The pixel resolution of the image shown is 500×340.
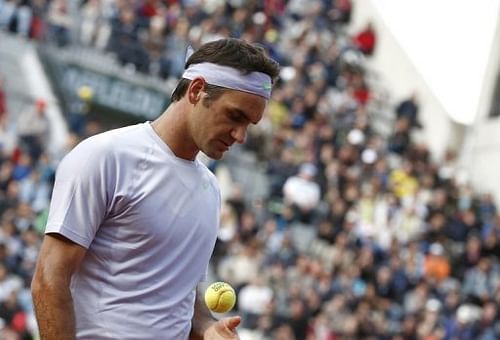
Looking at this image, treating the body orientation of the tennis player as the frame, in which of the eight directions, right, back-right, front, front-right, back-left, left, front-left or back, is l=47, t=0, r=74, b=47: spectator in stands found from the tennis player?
back-left

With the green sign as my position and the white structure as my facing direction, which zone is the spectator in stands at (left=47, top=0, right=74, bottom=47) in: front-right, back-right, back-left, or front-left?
back-left

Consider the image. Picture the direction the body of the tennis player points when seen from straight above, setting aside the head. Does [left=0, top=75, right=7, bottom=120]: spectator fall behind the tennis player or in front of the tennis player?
behind

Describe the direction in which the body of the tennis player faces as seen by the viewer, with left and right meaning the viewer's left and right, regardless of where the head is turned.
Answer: facing the viewer and to the right of the viewer

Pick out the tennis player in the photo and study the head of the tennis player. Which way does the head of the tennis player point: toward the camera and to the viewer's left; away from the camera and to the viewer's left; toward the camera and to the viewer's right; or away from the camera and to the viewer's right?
toward the camera and to the viewer's right

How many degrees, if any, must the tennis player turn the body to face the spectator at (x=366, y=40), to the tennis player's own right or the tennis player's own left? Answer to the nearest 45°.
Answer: approximately 135° to the tennis player's own left
